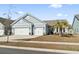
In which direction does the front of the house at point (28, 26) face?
toward the camera

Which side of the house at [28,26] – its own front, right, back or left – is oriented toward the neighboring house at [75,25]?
left

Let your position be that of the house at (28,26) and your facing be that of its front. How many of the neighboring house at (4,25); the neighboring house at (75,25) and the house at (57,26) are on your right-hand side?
1

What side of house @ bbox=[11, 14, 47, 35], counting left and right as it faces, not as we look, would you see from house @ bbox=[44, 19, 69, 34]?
left

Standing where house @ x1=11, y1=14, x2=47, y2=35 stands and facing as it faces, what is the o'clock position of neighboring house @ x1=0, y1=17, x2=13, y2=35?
The neighboring house is roughly at 3 o'clock from the house.
